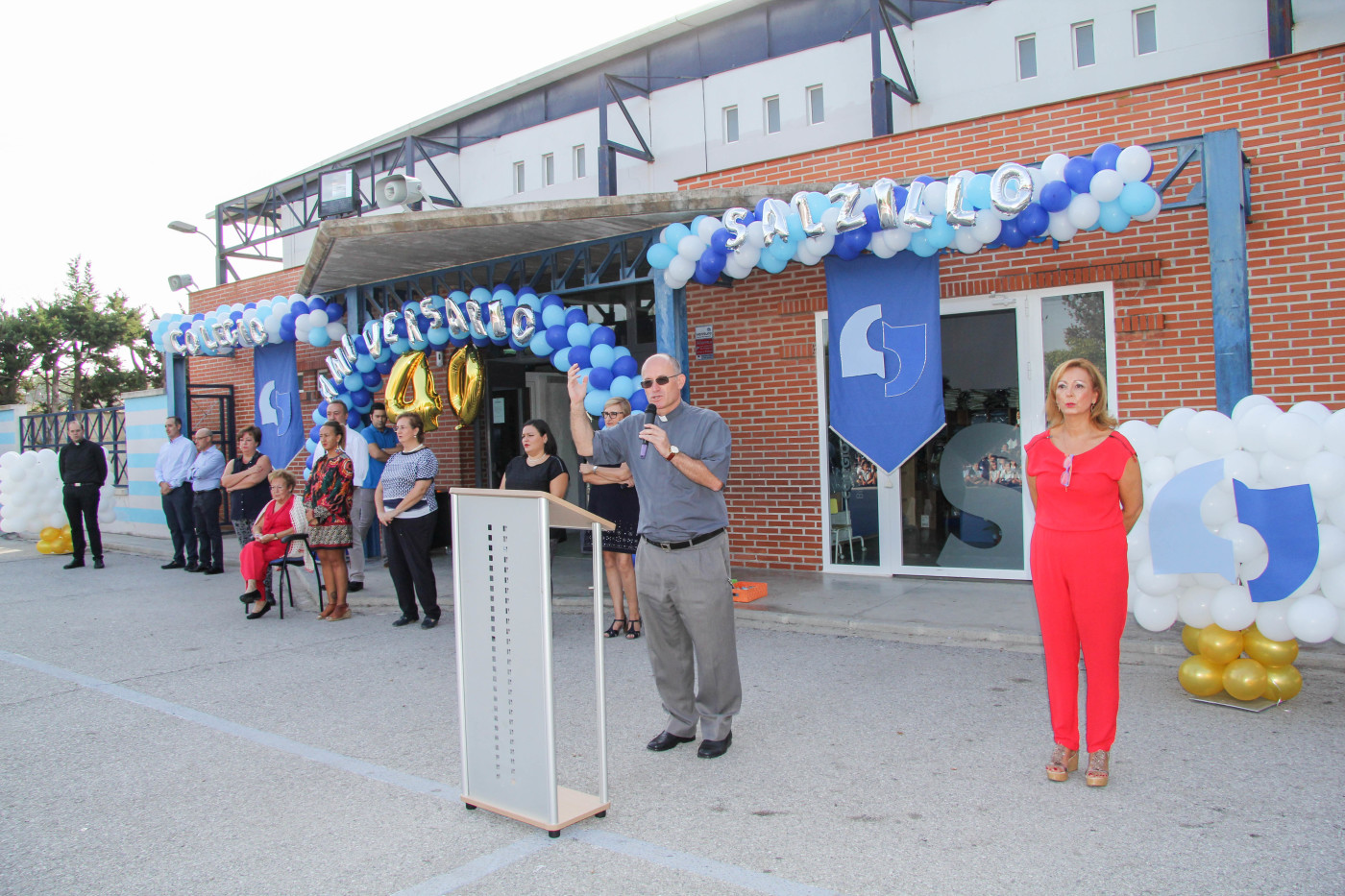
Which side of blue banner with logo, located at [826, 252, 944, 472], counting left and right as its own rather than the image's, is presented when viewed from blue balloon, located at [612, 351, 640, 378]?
right

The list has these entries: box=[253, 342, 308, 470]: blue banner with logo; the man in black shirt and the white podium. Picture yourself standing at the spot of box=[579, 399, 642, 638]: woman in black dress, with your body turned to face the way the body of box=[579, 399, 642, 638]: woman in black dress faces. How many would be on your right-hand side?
2

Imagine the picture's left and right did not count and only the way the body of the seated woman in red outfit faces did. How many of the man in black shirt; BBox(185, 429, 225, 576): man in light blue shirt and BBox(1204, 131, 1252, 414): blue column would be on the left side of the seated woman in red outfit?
1

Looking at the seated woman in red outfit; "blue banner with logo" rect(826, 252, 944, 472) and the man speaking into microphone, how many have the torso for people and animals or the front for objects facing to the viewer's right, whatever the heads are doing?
0

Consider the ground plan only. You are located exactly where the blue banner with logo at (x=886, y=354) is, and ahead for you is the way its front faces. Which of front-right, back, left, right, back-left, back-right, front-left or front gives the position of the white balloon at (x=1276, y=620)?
front-left

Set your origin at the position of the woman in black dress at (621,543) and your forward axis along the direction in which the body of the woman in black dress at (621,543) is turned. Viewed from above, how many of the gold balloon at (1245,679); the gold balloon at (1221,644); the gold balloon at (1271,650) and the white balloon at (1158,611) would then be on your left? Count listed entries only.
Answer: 4

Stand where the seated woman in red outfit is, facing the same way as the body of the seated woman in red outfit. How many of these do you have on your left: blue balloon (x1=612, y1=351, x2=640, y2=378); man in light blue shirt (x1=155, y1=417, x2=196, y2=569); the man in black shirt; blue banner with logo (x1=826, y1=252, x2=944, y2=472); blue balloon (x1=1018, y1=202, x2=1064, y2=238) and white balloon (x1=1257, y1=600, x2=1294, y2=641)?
4

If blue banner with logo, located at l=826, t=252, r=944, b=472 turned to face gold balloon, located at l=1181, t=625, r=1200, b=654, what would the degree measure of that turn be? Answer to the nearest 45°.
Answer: approximately 45° to its left

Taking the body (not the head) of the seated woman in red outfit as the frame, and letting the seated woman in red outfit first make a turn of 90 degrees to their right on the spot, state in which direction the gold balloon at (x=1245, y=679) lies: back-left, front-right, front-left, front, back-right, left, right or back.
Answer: back

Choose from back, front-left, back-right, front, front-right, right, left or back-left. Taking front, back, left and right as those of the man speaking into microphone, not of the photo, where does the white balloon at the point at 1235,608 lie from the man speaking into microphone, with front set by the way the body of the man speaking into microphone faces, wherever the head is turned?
back-left

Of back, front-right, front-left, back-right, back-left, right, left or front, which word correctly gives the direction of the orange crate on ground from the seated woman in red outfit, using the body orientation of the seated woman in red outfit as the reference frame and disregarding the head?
left

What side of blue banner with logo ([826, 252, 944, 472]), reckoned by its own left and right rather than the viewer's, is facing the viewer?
front

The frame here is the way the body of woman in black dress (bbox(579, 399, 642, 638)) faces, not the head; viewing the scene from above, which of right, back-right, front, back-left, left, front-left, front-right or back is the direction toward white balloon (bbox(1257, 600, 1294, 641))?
left

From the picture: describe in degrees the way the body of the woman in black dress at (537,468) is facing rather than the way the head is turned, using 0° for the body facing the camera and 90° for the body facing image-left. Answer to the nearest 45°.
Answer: approximately 45°
